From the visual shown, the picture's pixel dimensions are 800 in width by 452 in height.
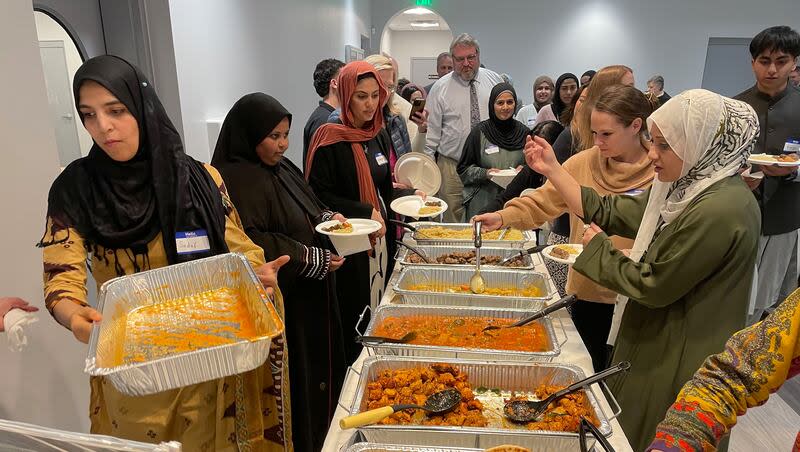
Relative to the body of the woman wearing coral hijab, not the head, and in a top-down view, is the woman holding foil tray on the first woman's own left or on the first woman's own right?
on the first woman's own right

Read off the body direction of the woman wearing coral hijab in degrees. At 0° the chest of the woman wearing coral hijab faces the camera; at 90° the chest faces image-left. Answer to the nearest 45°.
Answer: approximately 315°

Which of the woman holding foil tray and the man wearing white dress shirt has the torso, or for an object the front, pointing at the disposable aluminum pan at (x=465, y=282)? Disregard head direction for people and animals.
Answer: the man wearing white dress shirt

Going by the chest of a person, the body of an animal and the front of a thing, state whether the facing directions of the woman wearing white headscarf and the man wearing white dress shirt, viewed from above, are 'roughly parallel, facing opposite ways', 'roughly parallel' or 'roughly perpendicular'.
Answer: roughly perpendicular

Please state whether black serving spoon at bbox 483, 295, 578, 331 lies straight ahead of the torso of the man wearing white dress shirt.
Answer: yes

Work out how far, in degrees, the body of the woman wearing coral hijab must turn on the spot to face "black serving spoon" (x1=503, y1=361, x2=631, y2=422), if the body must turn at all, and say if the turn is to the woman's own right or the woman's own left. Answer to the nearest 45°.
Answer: approximately 45° to the woman's own right

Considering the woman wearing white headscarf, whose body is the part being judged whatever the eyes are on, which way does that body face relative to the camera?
to the viewer's left

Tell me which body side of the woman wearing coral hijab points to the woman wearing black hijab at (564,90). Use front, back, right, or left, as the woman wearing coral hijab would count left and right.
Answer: left
